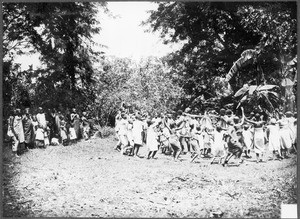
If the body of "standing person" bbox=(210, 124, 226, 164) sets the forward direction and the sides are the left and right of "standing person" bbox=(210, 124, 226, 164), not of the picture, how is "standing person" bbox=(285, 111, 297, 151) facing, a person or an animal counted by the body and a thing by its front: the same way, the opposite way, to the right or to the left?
to the left

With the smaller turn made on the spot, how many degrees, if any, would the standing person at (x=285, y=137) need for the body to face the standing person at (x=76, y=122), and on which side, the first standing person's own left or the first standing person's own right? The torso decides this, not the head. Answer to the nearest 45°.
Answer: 0° — they already face them

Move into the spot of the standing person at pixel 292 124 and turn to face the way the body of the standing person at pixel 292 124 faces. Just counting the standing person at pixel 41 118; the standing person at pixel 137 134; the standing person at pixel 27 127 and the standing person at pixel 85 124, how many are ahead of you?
4

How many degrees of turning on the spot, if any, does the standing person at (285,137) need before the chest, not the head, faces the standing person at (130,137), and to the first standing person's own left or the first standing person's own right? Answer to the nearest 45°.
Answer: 0° — they already face them

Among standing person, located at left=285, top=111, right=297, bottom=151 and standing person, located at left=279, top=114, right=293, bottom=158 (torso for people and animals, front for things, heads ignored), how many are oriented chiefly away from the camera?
0

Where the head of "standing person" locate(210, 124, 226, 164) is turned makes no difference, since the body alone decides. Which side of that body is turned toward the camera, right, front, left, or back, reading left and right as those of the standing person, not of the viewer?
back

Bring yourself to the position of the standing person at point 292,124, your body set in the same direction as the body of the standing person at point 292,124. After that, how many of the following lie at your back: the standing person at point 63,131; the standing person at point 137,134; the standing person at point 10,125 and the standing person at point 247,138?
0

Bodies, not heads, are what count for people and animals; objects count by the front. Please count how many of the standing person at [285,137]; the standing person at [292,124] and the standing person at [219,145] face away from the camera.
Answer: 1

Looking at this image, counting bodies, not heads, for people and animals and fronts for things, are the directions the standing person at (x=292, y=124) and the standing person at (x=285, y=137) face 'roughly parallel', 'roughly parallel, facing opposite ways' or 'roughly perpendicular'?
roughly parallel

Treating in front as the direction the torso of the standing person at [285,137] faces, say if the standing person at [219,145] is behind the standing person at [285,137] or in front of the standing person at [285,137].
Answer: in front

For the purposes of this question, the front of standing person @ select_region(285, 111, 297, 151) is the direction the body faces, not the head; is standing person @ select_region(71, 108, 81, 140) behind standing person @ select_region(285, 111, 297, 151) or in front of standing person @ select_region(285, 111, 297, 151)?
in front

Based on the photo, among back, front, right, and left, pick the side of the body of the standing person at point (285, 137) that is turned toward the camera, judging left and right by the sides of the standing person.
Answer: left

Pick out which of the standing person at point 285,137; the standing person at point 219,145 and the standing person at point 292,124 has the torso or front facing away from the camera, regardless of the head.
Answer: the standing person at point 219,145

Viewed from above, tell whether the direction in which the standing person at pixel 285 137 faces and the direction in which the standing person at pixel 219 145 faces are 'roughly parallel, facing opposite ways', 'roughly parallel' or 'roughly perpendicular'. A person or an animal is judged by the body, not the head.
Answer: roughly perpendicular

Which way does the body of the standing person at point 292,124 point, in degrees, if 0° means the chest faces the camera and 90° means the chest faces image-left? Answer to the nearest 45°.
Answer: approximately 90°

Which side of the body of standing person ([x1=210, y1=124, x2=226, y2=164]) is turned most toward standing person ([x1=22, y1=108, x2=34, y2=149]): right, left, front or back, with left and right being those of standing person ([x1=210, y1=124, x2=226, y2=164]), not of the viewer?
left
